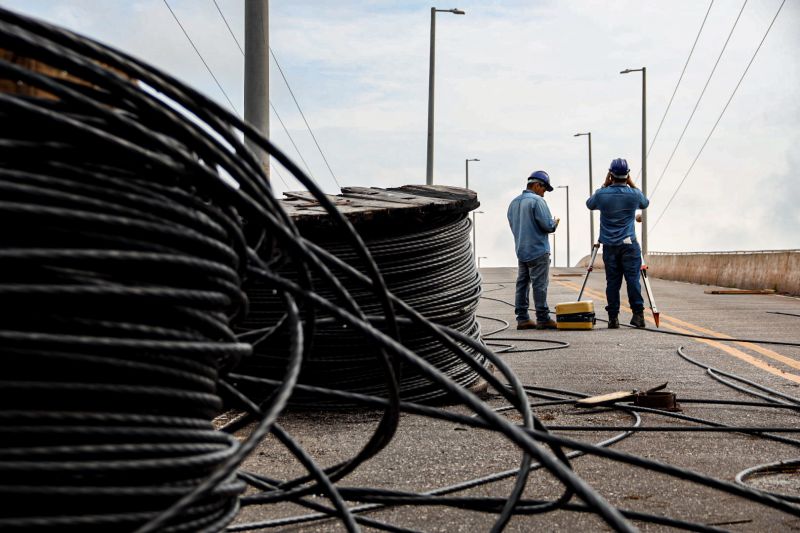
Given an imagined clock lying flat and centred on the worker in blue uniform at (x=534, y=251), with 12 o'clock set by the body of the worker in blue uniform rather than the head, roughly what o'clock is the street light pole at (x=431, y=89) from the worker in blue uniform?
The street light pole is roughly at 10 o'clock from the worker in blue uniform.

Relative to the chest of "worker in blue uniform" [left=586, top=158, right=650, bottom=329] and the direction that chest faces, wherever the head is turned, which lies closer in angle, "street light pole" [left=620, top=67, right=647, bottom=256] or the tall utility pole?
the street light pole

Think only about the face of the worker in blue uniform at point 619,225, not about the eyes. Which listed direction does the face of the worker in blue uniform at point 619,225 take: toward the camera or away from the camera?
away from the camera

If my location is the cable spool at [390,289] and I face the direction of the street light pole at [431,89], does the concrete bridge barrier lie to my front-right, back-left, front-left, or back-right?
front-right

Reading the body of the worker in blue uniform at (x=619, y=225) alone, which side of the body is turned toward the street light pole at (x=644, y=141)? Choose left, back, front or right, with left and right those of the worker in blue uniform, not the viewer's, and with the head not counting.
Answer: front

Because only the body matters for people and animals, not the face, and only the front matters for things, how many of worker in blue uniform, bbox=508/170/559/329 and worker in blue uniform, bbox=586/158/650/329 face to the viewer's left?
0

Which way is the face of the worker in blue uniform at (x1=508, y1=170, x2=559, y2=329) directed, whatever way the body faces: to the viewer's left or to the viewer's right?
to the viewer's right

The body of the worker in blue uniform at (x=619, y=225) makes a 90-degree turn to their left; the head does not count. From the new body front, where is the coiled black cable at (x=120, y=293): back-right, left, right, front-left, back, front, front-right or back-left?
left

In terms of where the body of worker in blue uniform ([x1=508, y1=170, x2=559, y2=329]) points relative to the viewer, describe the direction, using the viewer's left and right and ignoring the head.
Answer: facing away from the viewer and to the right of the viewer

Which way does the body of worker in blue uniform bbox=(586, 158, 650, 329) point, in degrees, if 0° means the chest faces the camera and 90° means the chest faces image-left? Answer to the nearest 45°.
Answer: approximately 180°

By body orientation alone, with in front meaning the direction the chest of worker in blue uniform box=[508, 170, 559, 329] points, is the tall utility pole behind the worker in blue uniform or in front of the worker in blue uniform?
behind
